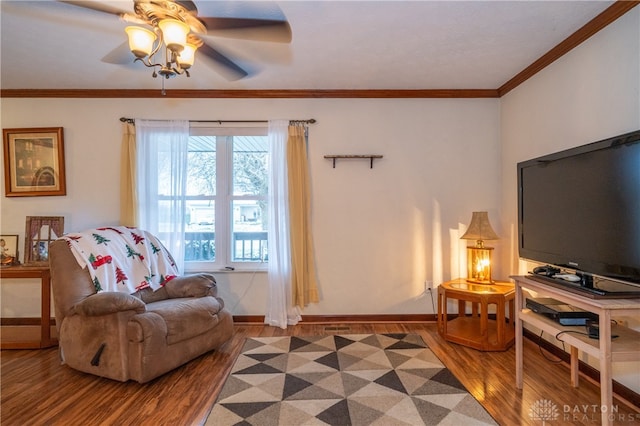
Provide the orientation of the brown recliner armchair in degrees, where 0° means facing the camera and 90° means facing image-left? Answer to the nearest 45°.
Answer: approximately 315°

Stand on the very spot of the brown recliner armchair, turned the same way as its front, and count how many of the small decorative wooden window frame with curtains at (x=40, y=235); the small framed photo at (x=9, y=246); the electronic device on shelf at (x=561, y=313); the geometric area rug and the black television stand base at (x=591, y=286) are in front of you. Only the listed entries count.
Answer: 3

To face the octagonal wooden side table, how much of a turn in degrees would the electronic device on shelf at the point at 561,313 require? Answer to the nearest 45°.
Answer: approximately 90° to its right

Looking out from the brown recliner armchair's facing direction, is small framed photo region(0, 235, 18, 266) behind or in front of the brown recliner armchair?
behind

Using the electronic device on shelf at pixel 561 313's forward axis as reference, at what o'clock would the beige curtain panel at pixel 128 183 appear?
The beige curtain panel is roughly at 1 o'clock from the electronic device on shelf.

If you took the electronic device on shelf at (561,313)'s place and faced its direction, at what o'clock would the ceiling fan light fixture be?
The ceiling fan light fixture is roughly at 12 o'clock from the electronic device on shelf.

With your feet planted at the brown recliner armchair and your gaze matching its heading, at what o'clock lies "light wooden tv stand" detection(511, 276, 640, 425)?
The light wooden tv stand is roughly at 12 o'clock from the brown recliner armchair.
